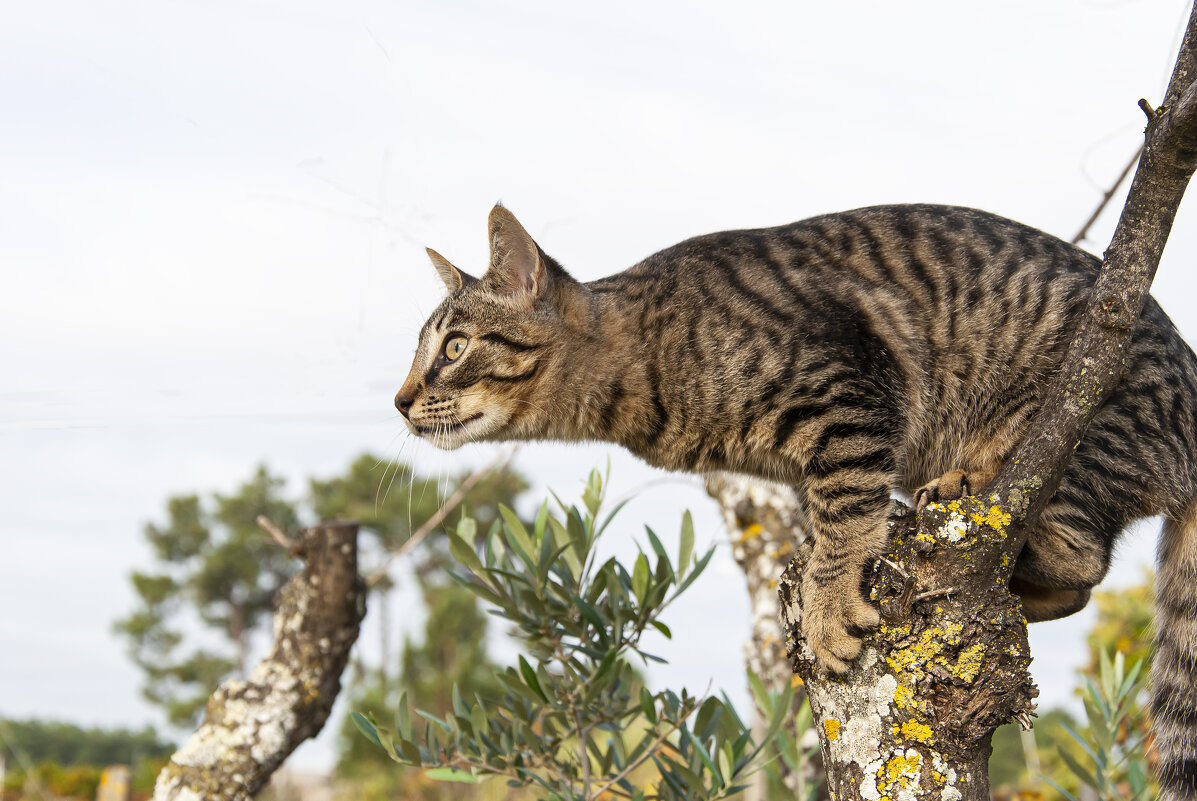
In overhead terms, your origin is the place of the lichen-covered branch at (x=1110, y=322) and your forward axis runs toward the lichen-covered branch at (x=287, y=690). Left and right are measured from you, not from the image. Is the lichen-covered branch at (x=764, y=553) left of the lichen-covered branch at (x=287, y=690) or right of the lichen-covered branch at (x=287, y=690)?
right

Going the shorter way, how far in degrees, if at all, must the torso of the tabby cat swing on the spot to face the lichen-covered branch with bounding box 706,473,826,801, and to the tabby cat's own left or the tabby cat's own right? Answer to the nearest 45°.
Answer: approximately 90° to the tabby cat's own right

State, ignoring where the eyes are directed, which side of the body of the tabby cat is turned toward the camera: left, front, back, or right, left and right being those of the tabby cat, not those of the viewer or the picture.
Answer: left

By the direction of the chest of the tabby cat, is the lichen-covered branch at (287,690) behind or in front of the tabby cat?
in front

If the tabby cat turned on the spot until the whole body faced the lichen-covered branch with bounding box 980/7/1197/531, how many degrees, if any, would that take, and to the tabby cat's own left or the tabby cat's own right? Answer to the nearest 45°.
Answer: approximately 135° to the tabby cat's own left
